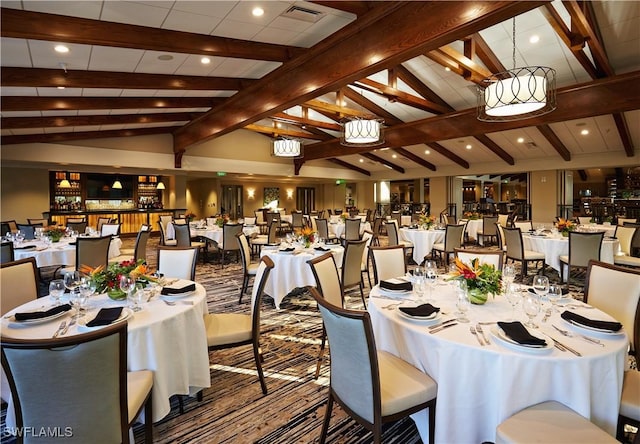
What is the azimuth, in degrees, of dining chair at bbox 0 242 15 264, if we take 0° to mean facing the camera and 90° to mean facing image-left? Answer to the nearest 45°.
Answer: approximately 225°

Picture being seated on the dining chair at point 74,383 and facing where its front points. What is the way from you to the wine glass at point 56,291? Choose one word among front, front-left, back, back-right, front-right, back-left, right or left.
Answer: front-left

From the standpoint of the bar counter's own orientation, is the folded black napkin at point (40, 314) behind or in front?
in front

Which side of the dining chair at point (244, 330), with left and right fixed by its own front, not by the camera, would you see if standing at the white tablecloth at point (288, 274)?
right

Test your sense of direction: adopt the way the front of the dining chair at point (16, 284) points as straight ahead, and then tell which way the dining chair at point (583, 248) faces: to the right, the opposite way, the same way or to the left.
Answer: to the left

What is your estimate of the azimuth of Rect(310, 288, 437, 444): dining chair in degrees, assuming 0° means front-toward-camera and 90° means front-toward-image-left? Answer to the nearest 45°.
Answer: approximately 225°

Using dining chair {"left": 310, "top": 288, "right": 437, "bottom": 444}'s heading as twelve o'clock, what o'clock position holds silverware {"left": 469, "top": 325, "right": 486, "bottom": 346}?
The silverware is roughly at 1 o'clock from the dining chair.

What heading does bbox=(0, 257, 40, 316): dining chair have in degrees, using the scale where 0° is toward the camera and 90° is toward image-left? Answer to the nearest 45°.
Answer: approximately 315°

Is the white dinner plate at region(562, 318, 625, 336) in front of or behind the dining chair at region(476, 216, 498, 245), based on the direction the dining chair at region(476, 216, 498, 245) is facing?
behind

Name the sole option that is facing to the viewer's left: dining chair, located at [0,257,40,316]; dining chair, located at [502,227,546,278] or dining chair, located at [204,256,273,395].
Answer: dining chair, located at [204,256,273,395]

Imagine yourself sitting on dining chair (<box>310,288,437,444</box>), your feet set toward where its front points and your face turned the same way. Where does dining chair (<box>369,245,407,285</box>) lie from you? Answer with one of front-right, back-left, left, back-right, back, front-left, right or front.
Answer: front-left

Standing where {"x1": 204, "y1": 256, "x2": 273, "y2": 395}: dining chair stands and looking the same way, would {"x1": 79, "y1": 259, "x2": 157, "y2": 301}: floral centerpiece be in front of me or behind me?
in front

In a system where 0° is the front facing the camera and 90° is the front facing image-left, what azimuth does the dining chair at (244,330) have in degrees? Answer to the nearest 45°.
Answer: approximately 90°

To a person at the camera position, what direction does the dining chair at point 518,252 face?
facing away from the viewer and to the right of the viewer

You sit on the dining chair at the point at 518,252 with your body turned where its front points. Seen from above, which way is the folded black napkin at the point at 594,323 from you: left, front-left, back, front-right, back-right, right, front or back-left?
back-right

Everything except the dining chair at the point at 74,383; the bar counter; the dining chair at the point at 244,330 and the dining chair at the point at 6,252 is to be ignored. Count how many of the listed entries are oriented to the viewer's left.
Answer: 1

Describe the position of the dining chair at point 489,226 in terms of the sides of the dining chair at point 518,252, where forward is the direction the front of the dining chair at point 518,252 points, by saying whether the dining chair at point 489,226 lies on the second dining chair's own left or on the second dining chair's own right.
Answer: on the second dining chair's own left

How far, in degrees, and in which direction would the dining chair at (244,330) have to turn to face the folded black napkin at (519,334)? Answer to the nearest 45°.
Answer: approximately 135° to its left
